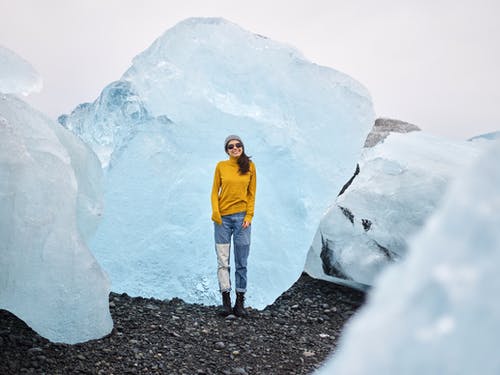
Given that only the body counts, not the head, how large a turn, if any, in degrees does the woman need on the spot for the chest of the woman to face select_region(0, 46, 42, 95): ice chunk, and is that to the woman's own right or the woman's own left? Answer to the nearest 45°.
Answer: approximately 90° to the woman's own right

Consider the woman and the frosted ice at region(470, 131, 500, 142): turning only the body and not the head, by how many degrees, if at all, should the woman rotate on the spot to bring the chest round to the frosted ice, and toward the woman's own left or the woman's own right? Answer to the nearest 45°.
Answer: approximately 135° to the woman's own left

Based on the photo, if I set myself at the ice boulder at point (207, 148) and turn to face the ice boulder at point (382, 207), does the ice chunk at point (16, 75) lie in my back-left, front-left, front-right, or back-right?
back-right

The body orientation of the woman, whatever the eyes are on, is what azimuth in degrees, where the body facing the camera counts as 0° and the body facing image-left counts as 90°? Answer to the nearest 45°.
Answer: approximately 0°

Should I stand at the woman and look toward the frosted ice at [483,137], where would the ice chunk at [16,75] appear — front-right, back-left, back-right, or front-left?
back-left

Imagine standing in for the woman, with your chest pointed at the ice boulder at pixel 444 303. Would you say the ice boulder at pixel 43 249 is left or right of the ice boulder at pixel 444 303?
right

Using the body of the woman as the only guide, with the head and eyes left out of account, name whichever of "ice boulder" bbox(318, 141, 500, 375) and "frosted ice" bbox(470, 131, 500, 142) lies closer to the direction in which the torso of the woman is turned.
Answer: the ice boulder

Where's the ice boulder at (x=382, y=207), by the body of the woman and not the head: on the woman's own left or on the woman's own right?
on the woman's own left

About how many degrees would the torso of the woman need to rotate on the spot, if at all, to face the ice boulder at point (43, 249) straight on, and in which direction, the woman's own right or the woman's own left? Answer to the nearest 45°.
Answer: approximately 45° to the woman's own right
